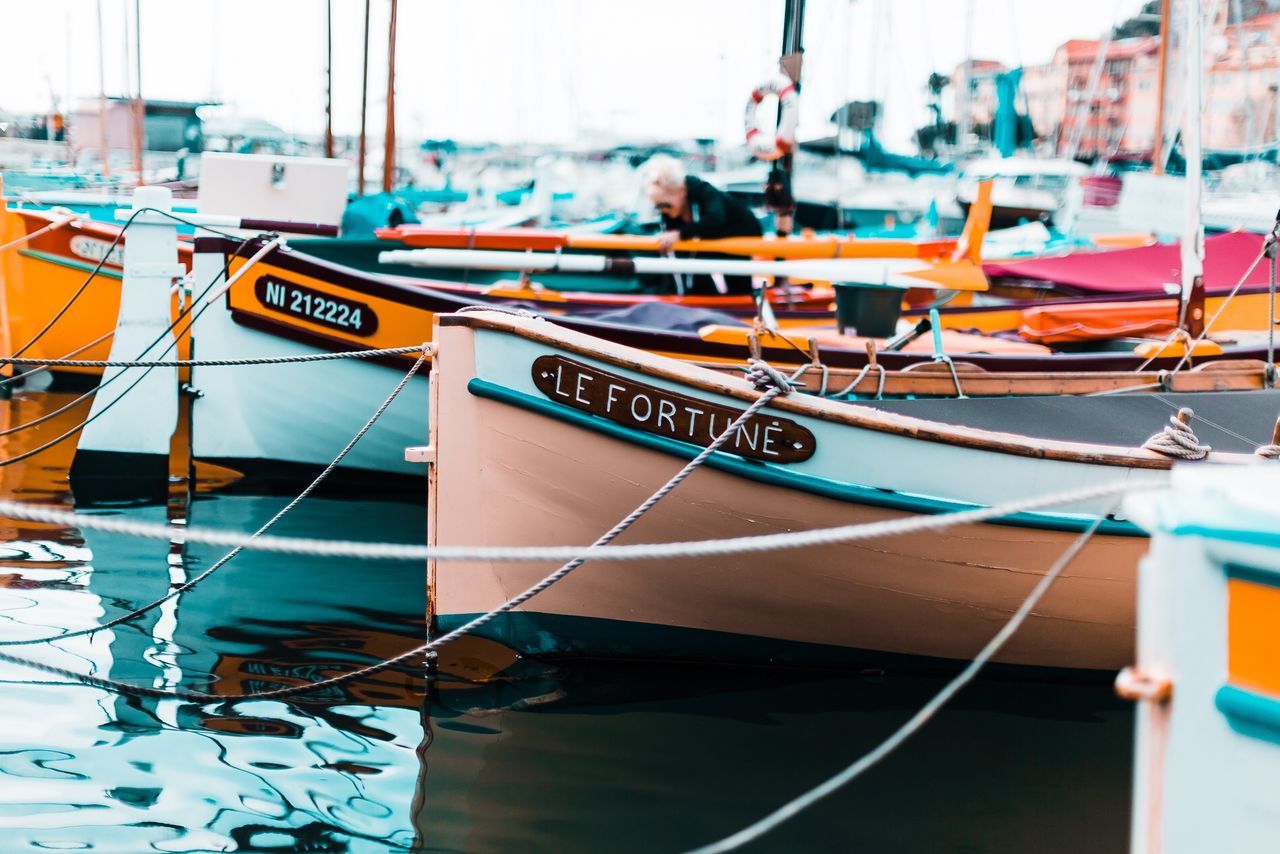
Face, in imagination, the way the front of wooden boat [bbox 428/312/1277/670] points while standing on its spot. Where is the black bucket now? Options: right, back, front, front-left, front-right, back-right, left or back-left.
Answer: right

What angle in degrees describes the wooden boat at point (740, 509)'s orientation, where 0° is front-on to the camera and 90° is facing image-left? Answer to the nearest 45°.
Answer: approximately 90°

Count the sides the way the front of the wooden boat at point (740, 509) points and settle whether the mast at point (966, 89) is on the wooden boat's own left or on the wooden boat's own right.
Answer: on the wooden boat's own right

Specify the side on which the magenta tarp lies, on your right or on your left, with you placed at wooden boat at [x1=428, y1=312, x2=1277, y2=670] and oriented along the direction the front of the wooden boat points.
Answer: on your right

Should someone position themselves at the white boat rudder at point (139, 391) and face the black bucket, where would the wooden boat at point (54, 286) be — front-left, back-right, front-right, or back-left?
back-left

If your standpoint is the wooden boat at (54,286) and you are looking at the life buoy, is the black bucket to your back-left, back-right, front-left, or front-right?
front-right

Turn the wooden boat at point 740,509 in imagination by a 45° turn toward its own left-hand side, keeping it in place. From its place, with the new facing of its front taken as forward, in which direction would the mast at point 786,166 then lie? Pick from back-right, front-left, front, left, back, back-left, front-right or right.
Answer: back-right

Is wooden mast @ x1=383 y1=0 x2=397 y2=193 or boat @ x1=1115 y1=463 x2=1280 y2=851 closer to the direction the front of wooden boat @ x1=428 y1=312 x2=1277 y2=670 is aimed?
the wooden mast

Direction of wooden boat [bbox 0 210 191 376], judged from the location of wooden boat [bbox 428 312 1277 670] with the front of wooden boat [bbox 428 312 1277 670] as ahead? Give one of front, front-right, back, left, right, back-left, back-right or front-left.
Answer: front-right

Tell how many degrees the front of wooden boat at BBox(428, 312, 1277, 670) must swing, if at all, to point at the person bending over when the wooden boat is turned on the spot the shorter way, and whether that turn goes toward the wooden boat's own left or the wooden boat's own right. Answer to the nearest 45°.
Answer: approximately 90° to the wooden boat's own right

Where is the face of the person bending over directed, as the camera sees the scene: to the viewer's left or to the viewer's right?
to the viewer's left

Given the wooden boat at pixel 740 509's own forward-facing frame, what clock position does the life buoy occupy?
The life buoy is roughly at 3 o'clock from the wooden boat.

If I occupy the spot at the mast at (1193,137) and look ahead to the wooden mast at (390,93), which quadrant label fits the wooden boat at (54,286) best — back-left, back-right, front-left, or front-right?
front-left

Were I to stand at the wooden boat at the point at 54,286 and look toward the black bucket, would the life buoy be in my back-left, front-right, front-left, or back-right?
front-left

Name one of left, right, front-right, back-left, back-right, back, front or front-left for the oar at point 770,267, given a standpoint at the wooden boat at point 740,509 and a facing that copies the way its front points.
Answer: right
